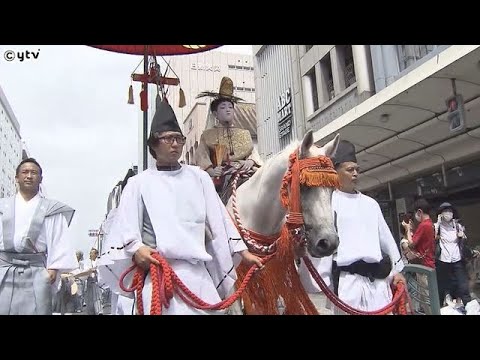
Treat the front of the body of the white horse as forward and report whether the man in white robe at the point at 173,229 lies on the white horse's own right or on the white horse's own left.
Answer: on the white horse's own right

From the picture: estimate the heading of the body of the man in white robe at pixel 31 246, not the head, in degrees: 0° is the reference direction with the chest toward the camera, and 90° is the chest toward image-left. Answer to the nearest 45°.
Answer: approximately 0°

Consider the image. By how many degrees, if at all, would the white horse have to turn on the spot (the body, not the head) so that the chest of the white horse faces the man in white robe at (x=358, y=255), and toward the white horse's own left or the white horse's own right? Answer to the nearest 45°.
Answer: approximately 90° to the white horse's own left

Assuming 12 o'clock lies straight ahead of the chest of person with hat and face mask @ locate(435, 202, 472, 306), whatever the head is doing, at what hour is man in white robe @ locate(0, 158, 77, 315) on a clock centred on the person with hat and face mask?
The man in white robe is roughly at 1 o'clock from the person with hat and face mask.

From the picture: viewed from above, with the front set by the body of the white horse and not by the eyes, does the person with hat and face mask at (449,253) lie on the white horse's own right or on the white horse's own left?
on the white horse's own left

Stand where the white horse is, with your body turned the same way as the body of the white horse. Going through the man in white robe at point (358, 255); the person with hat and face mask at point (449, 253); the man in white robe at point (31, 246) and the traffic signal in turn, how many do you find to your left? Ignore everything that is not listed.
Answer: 3
